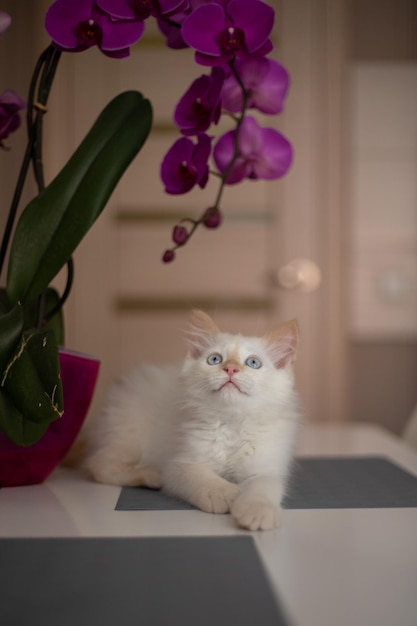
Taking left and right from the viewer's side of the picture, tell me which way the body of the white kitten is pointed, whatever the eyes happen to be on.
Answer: facing the viewer and to the right of the viewer
